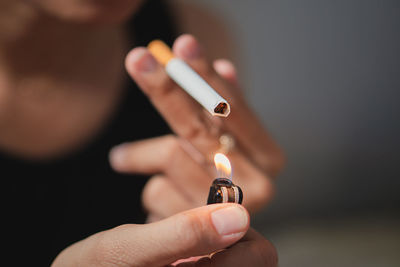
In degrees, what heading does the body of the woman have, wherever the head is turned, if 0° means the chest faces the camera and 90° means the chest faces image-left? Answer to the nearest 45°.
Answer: approximately 315°
